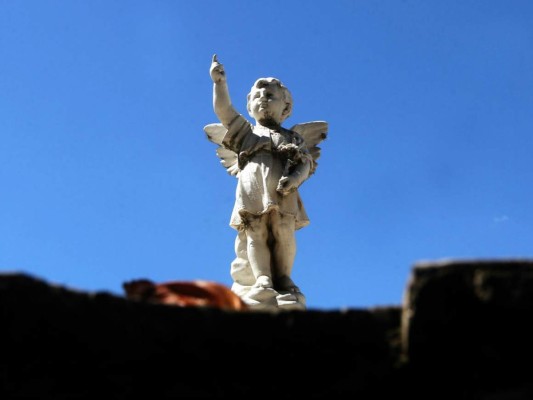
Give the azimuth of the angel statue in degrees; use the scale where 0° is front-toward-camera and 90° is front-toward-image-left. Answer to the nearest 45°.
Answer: approximately 0°

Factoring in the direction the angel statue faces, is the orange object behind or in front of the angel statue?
in front
